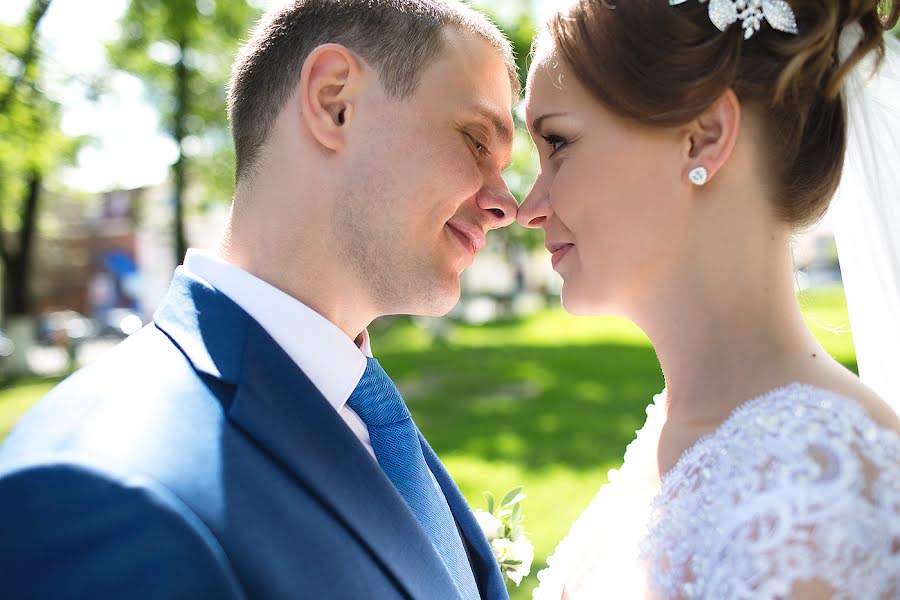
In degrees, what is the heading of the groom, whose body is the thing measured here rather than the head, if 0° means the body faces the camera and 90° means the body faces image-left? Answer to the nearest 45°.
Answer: approximately 315°

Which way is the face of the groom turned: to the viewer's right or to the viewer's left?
to the viewer's right

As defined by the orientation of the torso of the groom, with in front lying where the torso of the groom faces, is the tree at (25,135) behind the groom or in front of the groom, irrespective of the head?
behind

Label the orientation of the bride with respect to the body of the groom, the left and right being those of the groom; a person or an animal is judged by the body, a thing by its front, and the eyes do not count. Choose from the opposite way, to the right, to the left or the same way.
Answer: the opposite way

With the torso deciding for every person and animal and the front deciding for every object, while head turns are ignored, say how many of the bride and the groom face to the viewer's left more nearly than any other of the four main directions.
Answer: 1

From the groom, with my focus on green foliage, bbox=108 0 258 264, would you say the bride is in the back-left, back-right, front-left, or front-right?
back-right

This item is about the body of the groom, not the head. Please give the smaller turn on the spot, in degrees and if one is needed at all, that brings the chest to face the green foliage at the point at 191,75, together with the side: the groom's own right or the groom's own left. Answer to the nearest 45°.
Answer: approximately 135° to the groom's own left

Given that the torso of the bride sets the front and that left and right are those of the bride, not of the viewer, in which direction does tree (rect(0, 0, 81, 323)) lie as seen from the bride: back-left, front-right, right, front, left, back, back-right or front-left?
front-right

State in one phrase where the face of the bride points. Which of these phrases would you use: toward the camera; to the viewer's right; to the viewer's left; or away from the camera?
to the viewer's left

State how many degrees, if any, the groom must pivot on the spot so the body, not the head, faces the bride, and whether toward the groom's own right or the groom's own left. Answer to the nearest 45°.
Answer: approximately 45° to the groom's own left

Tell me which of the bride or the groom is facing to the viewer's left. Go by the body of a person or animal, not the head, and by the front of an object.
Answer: the bride

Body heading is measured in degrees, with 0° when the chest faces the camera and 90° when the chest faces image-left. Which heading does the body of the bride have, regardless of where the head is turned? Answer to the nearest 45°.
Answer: approximately 90°

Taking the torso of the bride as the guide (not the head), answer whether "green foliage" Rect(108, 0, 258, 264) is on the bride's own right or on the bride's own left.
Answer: on the bride's own right
